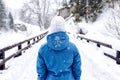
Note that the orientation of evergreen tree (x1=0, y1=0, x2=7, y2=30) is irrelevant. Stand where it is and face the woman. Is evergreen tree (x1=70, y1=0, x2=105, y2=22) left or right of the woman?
left

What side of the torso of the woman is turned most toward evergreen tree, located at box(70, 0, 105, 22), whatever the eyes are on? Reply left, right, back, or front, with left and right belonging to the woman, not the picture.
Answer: front

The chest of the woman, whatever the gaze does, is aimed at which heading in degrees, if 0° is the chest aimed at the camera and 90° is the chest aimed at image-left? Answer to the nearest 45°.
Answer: approximately 180°

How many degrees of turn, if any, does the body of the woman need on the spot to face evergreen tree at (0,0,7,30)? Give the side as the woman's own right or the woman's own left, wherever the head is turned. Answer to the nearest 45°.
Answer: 0° — they already face it
